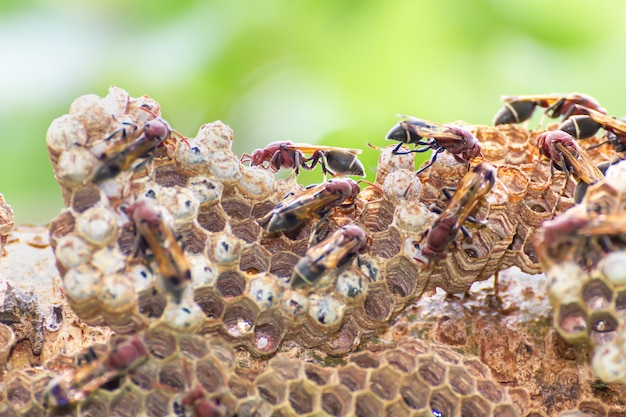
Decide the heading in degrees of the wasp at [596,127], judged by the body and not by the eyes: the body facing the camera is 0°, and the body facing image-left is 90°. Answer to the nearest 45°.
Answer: approximately 270°

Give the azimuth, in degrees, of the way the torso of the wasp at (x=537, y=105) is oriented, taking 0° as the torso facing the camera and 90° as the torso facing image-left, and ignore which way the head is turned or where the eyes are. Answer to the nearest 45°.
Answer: approximately 270°

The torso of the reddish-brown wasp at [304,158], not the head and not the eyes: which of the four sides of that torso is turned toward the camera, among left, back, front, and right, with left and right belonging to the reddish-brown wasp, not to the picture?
left

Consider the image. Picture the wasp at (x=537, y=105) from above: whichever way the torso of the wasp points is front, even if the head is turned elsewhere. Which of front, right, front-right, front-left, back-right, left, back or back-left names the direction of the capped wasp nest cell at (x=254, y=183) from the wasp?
back-right

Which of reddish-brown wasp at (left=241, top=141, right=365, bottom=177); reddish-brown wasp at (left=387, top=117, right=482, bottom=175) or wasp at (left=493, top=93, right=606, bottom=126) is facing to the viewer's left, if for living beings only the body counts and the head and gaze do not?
reddish-brown wasp at (left=241, top=141, right=365, bottom=177)

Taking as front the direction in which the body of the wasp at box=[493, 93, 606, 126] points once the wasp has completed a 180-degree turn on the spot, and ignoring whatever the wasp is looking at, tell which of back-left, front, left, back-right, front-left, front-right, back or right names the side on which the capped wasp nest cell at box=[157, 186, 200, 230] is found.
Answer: front-left

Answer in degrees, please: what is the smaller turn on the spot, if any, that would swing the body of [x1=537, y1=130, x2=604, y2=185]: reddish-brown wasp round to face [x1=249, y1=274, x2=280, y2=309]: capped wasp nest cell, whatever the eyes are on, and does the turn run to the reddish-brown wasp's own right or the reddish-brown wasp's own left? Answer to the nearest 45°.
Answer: approximately 45° to the reddish-brown wasp's own left

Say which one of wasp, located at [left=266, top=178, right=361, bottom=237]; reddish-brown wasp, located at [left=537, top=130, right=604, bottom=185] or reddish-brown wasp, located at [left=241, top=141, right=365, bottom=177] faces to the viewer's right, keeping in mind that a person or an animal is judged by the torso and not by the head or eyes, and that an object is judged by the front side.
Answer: the wasp

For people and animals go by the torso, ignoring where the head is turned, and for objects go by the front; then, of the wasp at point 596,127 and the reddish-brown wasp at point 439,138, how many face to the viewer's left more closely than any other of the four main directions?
0

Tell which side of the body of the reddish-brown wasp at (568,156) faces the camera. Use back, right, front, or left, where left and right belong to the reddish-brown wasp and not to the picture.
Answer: left

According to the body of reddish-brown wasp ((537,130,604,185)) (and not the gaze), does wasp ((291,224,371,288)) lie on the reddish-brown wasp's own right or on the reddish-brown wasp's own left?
on the reddish-brown wasp's own left

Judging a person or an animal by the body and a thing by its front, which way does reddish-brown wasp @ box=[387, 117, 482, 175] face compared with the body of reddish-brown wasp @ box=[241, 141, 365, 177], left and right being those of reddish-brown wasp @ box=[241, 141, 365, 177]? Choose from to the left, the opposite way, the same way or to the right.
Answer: the opposite way

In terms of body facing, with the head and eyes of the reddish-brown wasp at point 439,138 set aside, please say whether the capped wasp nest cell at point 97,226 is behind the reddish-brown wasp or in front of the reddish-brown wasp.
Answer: behind

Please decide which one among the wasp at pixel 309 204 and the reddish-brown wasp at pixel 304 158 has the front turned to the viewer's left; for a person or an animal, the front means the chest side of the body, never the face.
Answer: the reddish-brown wasp

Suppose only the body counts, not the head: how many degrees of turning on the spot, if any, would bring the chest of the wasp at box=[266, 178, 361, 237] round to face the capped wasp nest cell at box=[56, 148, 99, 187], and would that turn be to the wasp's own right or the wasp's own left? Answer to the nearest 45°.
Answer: approximately 180°

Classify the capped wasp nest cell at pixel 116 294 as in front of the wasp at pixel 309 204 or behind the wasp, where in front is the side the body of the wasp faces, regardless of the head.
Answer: behind

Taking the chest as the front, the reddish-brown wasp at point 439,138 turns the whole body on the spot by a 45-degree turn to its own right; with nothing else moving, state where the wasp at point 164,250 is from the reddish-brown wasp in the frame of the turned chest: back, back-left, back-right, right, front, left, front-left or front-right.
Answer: right

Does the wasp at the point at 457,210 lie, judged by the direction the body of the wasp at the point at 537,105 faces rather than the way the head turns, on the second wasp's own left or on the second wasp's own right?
on the second wasp's own right

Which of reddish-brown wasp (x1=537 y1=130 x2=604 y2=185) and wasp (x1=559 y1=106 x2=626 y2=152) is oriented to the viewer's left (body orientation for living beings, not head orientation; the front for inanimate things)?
the reddish-brown wasp

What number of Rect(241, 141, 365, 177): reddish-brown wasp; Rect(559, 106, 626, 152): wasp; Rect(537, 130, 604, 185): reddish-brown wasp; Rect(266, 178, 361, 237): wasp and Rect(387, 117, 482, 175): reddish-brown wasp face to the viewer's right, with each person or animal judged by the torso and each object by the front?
3

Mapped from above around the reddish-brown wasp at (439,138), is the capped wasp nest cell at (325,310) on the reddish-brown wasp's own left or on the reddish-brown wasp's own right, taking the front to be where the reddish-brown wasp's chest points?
on the reddish-brown wasp's own right
